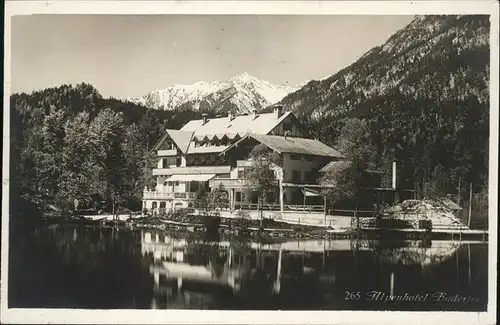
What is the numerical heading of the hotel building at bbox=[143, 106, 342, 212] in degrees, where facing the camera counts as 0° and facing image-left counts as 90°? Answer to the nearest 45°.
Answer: approximately 45°

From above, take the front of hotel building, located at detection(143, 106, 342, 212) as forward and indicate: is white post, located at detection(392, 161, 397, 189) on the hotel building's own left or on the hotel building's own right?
on the hotel building's own left

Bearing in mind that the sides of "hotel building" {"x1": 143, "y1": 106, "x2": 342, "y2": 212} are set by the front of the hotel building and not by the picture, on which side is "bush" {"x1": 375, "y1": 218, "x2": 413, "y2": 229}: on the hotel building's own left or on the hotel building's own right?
on the hotel building's own left
